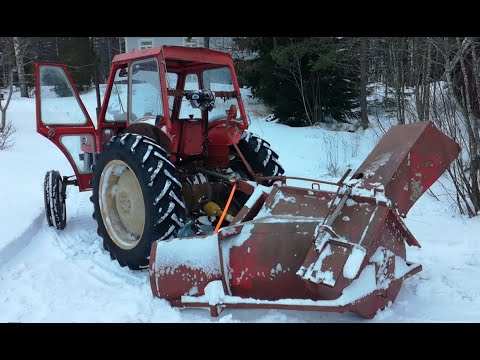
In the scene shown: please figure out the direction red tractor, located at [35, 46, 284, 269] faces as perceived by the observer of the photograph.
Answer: facing away from the viewer and to the left of the viewer

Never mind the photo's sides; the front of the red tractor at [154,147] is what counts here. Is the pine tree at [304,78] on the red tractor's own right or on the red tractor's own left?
on the red tractor's own right

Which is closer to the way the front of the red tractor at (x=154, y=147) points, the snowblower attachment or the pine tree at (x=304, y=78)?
the pine tree

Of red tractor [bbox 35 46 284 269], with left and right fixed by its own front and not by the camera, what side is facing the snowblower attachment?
back
